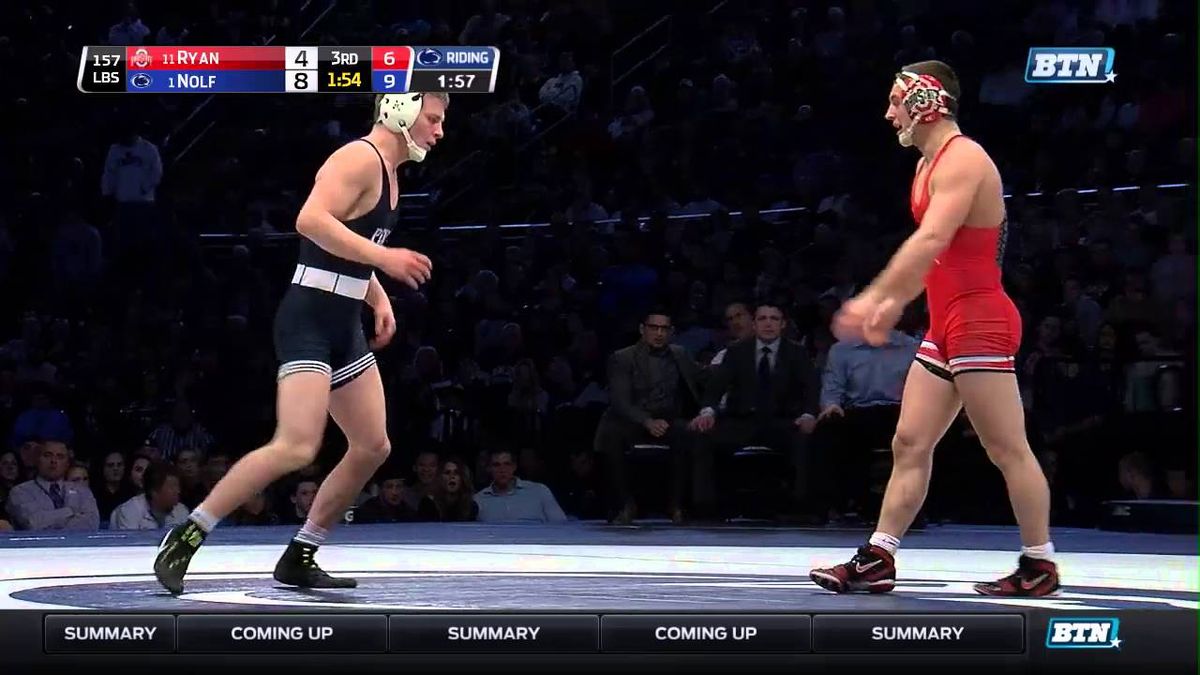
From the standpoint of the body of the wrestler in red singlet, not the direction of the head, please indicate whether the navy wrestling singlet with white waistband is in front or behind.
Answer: in front

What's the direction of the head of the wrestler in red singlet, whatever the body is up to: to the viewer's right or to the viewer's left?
to the viewer's left

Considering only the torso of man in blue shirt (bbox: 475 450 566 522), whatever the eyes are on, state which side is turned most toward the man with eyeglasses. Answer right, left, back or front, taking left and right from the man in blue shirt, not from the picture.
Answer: left

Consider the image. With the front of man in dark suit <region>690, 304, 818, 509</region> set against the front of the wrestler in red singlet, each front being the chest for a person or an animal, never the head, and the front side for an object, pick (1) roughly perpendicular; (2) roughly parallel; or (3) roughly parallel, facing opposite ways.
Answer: roughly perpendicular

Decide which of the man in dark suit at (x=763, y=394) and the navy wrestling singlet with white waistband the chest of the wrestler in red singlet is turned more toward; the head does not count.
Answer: the navy wrestling singlet with white waistband

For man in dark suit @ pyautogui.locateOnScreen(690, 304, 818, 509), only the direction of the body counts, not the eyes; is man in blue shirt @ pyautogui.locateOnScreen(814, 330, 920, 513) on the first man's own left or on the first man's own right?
on the first man's own left

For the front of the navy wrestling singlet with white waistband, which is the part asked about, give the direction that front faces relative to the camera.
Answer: to the viewer's right

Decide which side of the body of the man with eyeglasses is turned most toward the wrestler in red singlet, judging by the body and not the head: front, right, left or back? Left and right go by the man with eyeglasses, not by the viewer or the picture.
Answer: front

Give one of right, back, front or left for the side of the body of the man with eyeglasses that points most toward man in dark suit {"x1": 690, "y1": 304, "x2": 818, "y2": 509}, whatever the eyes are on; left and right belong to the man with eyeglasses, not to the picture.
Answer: left

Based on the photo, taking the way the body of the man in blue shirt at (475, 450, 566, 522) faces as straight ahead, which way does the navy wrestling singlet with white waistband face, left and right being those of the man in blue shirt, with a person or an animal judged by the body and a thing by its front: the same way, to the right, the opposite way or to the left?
to the left

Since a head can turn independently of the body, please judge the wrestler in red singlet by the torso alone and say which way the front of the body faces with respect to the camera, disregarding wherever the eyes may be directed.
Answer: to the viewer's left
